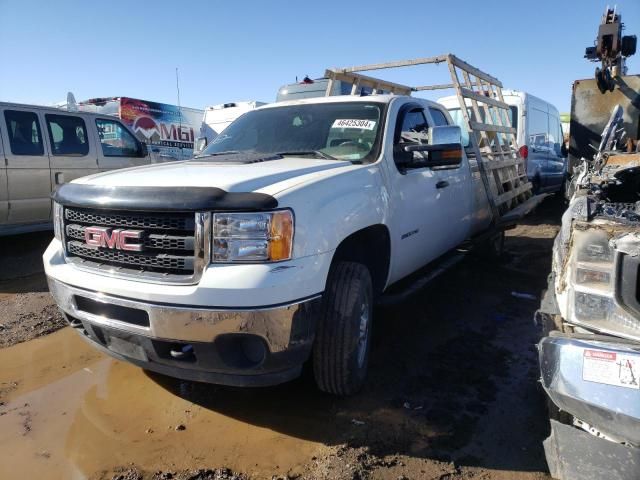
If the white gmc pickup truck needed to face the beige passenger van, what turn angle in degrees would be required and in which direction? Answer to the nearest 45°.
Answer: approximately 90° to its right

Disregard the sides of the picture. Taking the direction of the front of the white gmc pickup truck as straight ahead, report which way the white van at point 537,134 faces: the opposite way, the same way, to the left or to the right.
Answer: the opposite way

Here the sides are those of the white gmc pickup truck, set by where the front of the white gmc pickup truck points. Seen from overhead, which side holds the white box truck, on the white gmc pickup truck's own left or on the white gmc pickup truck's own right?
on the white gmc pickup truck's own right

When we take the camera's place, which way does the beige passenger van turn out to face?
facing away from the viewer and to the right of the viewer

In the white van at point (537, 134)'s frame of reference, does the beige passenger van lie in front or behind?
behind

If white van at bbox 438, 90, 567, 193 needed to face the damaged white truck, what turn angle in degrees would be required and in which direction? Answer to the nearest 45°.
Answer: approximately 135° to its right

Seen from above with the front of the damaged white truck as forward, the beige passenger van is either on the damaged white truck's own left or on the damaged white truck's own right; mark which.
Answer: on the damaged white truck's own right

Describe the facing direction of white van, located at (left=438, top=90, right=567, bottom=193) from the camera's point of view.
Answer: facing away from the viewer and to the right of the viewer

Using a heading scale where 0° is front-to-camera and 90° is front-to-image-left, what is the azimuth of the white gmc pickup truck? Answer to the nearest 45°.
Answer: approximately 45°
